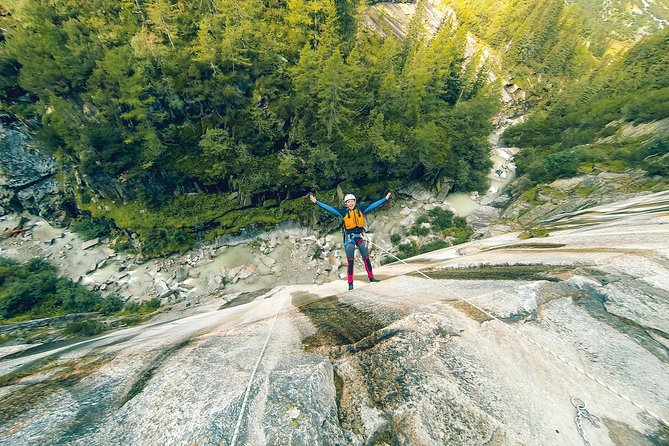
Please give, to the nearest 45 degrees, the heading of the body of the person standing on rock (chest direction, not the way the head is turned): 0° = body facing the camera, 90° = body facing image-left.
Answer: approximately 0°

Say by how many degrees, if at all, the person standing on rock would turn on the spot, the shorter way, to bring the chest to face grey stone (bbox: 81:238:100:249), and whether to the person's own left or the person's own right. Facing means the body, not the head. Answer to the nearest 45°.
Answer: approximately 135° to the person's own right

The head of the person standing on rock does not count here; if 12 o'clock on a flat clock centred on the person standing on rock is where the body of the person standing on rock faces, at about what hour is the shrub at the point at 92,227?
The shrub is roughly at 4 o'clock from the person standing on rock.
